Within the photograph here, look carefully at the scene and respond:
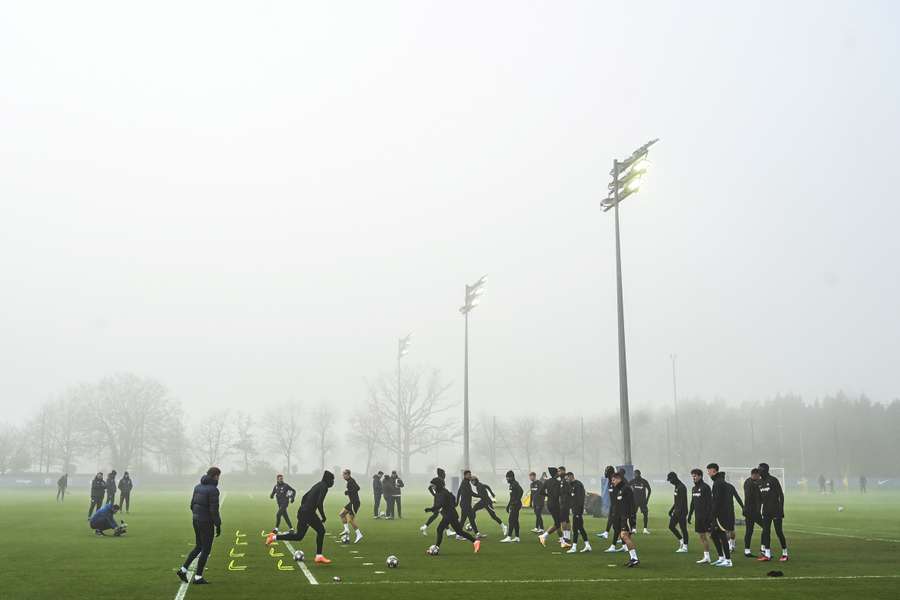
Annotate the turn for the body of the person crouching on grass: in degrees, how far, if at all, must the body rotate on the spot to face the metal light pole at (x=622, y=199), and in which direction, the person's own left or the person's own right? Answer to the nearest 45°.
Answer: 0° — they already face it

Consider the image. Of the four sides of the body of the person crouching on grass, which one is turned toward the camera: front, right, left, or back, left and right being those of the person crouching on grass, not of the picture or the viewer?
right

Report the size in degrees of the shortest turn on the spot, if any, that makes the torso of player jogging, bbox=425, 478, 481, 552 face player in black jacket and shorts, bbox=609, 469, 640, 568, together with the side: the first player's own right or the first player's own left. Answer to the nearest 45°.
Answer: approximately 180°

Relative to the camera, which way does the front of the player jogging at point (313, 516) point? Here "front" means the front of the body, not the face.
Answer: to the viewer's right

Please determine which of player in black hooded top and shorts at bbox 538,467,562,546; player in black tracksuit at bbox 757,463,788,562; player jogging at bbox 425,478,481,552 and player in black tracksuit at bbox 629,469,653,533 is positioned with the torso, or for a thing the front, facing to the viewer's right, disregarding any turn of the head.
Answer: player in black hooded top and shorts at bbox 538,467,562,546

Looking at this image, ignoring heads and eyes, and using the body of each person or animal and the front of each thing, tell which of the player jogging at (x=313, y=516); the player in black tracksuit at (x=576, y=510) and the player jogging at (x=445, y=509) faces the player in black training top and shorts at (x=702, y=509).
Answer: the player jogging at (x=313, y=516)

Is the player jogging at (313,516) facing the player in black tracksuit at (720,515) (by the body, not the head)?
yes

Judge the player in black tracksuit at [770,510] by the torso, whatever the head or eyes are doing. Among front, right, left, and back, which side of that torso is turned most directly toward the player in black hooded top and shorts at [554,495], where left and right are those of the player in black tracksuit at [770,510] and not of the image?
right

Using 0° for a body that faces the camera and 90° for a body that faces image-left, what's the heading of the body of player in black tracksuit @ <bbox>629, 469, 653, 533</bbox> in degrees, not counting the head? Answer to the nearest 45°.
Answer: approximately 45°

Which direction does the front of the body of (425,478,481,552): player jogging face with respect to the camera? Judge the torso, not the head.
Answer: to the viewer's left
